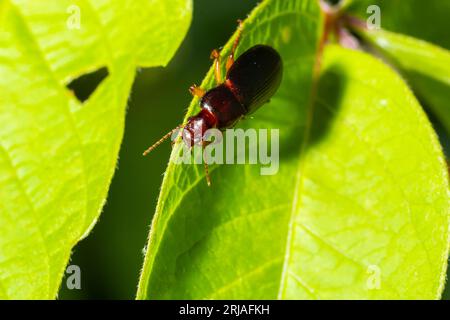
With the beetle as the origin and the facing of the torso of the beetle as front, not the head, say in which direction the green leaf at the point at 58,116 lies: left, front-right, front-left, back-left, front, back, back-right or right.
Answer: front

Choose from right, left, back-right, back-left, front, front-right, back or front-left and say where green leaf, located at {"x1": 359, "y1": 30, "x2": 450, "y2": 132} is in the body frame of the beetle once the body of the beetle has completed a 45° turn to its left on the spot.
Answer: left

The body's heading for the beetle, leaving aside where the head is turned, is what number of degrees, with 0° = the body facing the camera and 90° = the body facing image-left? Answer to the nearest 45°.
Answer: approximately 45°

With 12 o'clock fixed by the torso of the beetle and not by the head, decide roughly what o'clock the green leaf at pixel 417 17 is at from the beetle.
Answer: The green leaf is roughly at 7 o'clock from the beetle.
